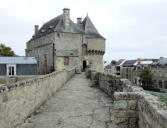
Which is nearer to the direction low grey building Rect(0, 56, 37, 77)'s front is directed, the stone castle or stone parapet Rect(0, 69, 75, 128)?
the stone parapet

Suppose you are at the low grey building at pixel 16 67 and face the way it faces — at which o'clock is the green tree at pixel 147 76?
The green tree is roughly at 8 o'clock from the low grey building.

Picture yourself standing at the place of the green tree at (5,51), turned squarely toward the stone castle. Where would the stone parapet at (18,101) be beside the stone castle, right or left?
right

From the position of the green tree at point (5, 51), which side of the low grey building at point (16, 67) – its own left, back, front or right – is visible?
back

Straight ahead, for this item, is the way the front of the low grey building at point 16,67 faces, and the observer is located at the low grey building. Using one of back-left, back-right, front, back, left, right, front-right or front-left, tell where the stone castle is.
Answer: back-left

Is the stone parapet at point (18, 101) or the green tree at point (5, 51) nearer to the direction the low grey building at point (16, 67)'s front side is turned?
the stone parapet

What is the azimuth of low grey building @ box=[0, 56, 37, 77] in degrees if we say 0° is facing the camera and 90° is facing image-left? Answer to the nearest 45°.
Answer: approximately 0°

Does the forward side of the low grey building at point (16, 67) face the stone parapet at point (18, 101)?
yes

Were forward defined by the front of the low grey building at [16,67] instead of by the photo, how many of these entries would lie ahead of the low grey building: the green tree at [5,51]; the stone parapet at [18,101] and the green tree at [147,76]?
1
